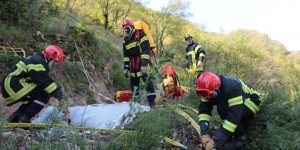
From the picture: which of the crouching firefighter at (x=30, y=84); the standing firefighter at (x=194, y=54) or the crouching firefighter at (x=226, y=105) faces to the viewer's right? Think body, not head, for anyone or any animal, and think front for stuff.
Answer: the crouching firefighter at (x=30, y=84)

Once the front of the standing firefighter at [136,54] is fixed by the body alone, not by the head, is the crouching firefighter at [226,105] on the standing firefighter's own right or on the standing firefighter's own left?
on the standing firefighter's own left

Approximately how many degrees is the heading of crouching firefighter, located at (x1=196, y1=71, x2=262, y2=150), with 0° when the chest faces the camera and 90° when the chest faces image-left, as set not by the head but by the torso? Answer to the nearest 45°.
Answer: approximately 45°

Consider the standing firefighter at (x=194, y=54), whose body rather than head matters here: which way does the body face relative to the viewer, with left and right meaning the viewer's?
facing the viewer and to the left of the viewer

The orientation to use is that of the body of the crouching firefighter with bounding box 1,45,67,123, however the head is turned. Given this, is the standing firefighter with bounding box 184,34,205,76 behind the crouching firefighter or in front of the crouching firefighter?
in front

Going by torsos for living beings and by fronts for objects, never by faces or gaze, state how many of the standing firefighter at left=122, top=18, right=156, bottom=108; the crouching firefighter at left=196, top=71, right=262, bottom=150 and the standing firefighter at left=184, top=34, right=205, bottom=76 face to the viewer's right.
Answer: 0

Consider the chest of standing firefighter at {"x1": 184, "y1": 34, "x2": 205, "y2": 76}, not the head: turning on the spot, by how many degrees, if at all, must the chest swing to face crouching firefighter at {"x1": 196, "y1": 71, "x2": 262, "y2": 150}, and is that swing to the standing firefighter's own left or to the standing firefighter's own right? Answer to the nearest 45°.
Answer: approximately 45° to the standing firefighter's own left

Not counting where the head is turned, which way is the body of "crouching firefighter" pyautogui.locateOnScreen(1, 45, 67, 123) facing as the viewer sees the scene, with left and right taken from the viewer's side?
facing to the right of the viewer

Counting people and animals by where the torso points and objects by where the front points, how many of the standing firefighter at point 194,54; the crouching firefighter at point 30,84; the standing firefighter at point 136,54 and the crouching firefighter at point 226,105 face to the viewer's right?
1

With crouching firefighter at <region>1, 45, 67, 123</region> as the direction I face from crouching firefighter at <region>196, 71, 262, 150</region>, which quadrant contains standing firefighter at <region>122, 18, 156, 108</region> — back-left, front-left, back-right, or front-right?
front-right
